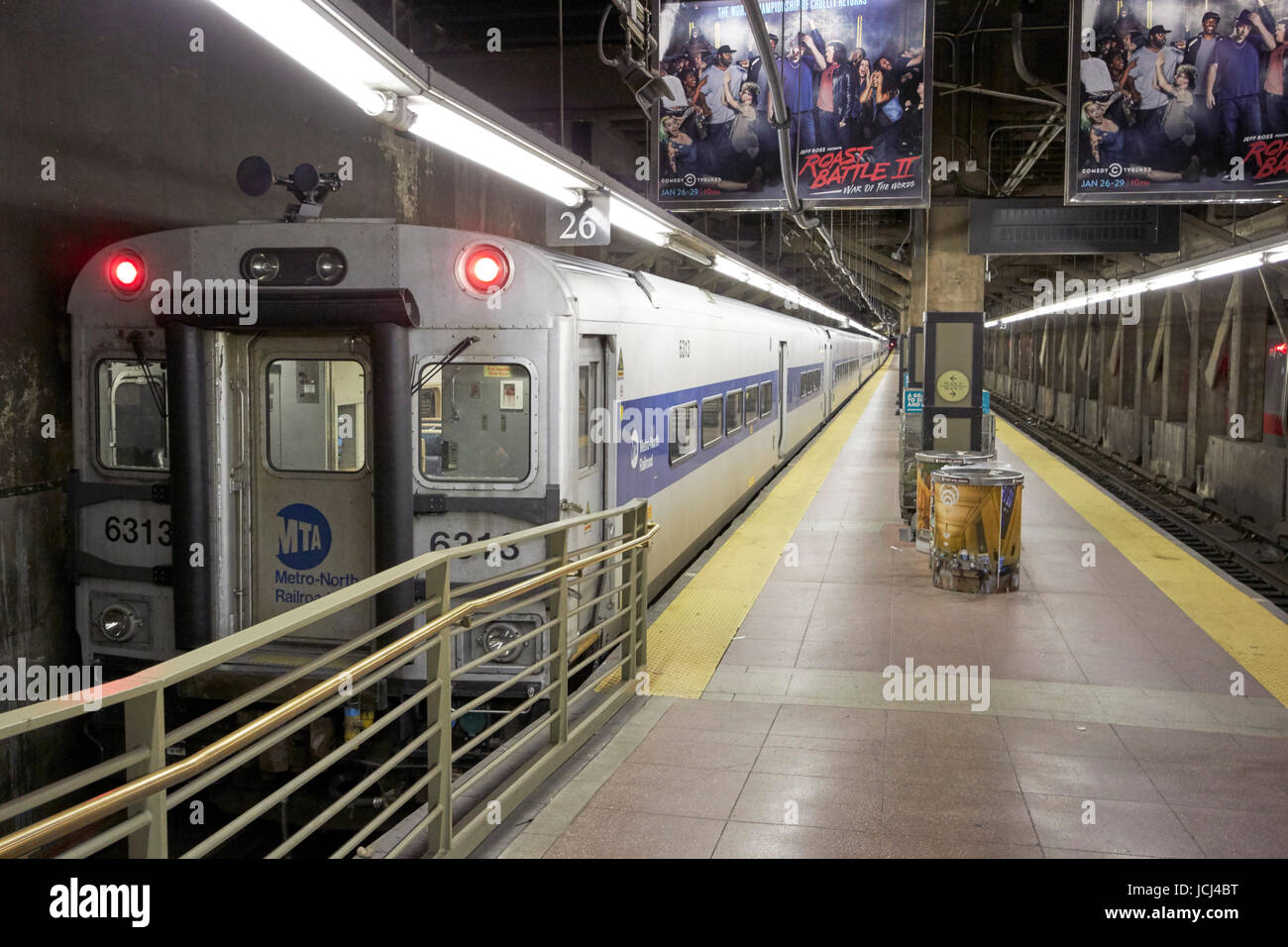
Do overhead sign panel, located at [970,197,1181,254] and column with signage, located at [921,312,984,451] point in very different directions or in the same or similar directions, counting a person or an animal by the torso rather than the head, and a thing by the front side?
same or similar directions

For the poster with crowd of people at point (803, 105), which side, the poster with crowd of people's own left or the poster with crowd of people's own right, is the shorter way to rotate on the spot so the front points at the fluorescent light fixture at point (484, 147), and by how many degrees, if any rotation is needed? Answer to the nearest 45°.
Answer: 0° — it already faces it

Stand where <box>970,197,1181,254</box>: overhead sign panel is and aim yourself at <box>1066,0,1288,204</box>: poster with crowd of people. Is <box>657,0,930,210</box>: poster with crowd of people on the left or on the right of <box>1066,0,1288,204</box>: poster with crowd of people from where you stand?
right

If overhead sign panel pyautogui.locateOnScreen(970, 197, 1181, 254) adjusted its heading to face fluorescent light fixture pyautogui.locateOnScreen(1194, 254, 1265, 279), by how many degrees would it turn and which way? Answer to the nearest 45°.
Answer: approximately 45° to its left

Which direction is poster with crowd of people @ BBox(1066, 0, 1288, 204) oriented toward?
toward the camera

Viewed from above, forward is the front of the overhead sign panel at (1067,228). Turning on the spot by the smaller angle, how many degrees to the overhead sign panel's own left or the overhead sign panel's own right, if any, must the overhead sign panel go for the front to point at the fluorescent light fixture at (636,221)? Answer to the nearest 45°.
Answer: approximately 45° to the overhead sign panel's own right

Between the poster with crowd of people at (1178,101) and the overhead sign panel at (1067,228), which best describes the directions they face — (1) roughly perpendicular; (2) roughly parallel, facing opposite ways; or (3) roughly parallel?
roughly parallel

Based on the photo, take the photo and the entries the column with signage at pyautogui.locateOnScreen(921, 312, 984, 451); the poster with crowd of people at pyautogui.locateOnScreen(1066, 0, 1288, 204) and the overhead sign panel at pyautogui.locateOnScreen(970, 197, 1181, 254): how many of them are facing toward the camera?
3

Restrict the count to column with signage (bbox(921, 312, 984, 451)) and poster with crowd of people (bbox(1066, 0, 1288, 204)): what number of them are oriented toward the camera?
2

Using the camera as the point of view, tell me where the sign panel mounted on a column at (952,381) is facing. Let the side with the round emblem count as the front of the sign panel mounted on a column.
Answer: facing the viewer

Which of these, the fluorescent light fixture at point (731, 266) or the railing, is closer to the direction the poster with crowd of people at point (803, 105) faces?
the railing

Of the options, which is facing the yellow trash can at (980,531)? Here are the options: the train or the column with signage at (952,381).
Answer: the column with signage
